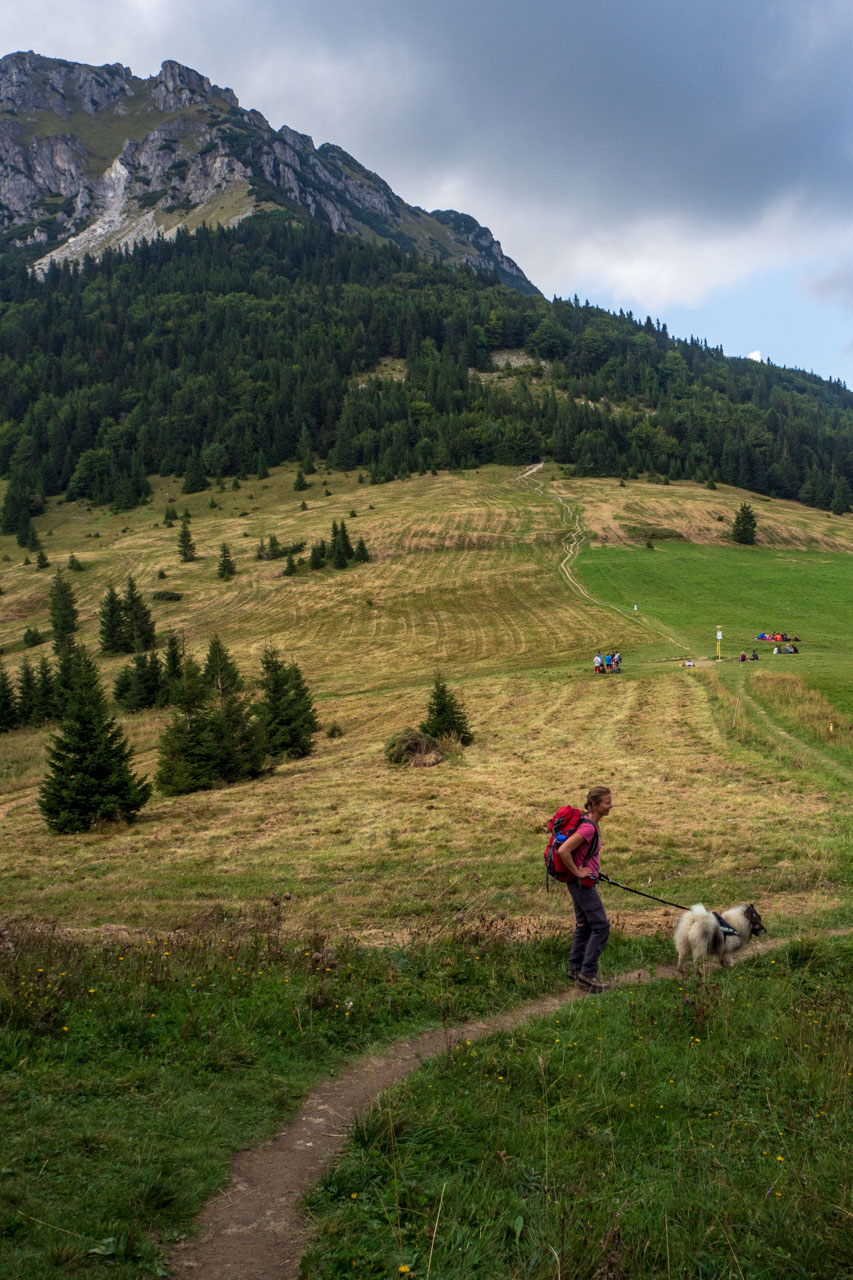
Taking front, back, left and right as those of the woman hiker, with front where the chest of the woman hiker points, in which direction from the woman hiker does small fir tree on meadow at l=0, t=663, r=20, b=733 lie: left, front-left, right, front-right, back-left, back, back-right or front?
back-left

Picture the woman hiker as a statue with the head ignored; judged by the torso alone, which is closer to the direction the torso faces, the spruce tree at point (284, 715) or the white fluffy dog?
the white fluffy dog

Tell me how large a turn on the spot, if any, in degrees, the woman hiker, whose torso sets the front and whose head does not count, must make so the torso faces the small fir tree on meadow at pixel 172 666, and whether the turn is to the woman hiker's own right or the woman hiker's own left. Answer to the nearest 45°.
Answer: approximately 135° to the woman hiker's own left

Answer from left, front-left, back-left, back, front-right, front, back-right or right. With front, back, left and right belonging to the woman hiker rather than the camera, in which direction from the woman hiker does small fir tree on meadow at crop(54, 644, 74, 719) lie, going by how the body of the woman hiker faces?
back-left

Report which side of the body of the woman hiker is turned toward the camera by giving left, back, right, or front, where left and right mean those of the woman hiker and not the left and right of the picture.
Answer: right

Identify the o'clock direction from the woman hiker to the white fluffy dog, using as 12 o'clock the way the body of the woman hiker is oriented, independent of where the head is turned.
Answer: The white fluffy dog is roughly at 11 o'clock from the woman hiker.

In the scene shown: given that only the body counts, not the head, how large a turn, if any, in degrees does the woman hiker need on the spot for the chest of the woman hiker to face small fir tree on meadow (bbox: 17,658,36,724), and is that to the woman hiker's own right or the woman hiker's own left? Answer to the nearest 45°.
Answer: approximately 135° to the woman hiker's own left

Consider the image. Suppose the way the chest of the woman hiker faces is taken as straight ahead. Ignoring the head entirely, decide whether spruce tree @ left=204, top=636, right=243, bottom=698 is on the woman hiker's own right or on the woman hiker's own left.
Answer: on the woman hiker's own left

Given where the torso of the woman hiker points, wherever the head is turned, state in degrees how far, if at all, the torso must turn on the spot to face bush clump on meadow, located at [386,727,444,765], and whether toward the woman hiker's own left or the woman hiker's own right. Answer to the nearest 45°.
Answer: approximately 90° to the woman hiker's own left

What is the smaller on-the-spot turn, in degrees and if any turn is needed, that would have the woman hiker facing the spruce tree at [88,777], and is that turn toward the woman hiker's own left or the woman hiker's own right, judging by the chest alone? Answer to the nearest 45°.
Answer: approximately 135° to the woman hiker's own left

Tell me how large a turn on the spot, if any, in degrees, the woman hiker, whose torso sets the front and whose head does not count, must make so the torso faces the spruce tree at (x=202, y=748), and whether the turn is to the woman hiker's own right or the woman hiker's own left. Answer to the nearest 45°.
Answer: approximately 135° to the woman hiker's own left

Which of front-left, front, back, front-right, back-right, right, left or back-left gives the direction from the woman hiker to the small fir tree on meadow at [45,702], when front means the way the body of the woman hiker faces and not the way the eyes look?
back-left
